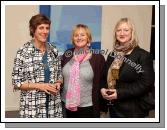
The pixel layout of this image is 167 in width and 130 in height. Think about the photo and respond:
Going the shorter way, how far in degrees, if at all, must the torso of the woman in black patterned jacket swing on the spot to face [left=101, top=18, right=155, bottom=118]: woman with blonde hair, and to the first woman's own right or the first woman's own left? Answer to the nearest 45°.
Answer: approximately 45° to the first woman's own left

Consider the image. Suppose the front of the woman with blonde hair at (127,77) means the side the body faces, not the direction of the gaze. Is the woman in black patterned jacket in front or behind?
in front

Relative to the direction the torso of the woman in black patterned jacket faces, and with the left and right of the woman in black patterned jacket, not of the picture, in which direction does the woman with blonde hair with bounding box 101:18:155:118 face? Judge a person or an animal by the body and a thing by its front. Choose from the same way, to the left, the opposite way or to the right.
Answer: to the right

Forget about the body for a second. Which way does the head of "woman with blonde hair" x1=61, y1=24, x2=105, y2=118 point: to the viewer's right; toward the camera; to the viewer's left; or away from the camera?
toward the camera

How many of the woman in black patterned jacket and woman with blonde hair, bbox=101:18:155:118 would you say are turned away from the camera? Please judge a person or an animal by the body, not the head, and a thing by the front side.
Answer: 0

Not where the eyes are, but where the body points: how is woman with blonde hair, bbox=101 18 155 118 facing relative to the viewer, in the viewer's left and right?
facing the viewer and to the left of the viewer

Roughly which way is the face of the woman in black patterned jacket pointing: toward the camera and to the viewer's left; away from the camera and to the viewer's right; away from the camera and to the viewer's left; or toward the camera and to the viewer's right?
toward the camera and to the viewer's right

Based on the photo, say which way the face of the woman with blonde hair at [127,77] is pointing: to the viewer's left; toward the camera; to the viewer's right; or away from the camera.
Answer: toward the camera
